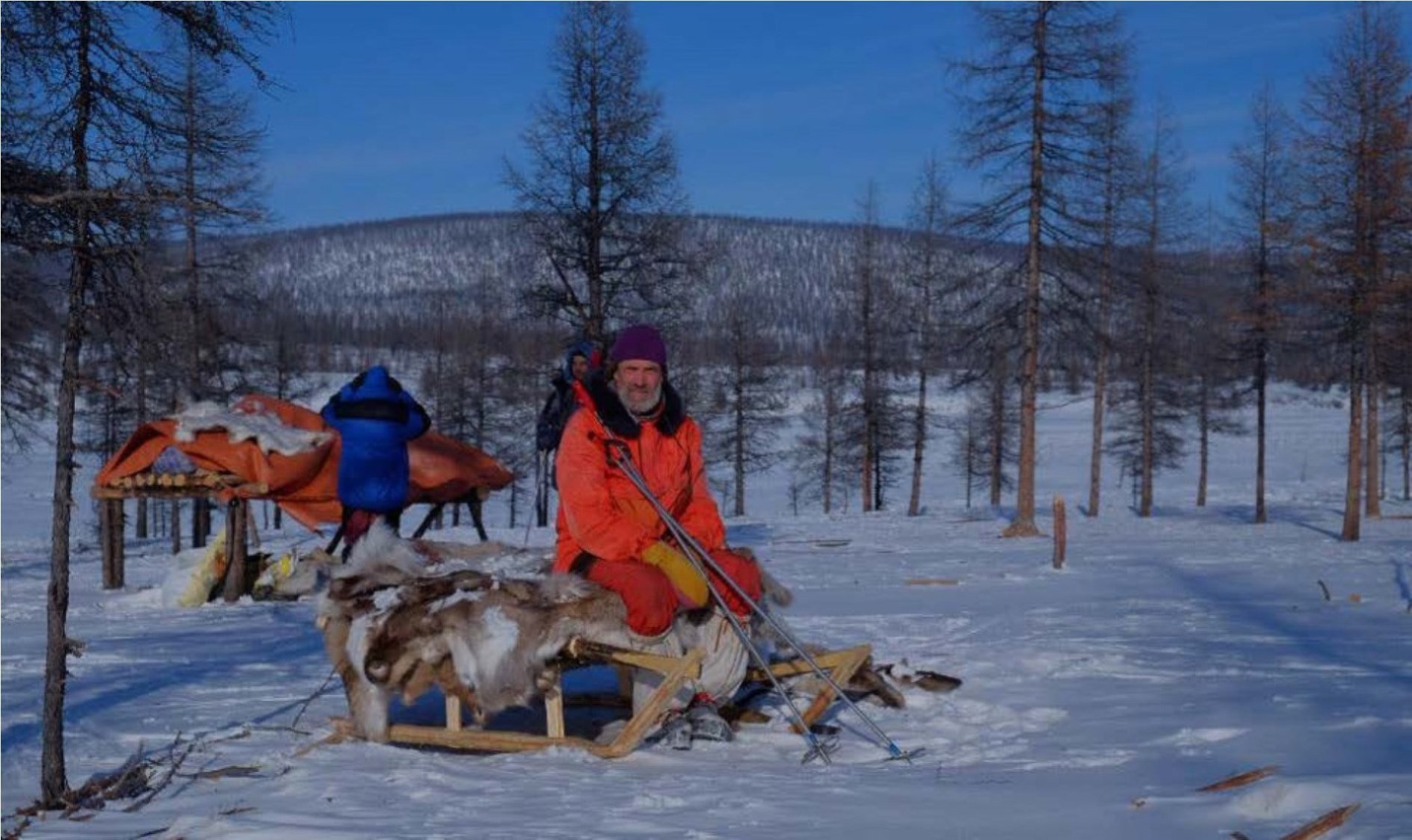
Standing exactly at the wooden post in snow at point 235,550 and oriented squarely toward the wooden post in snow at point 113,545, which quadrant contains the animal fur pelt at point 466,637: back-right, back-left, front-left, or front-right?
back-left

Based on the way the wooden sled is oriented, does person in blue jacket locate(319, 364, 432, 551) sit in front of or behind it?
behind

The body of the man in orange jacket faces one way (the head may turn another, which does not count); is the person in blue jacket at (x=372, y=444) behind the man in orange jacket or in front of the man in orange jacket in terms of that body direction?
behind

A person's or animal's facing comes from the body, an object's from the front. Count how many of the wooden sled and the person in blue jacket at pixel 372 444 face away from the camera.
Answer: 1

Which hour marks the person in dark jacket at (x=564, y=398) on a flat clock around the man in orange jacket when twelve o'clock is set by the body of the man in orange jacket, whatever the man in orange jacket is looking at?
The person in dark jacket is roughly at 6 o'clock from the man in orange jacket.

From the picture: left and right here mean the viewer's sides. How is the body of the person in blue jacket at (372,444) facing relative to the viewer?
facing away from the viewer

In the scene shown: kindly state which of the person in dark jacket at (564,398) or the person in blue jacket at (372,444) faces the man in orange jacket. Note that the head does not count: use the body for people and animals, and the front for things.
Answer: the person in dark jacket

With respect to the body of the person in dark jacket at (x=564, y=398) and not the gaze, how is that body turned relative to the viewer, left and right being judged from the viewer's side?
facing the viewer and to the right of the viewer
